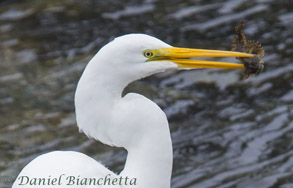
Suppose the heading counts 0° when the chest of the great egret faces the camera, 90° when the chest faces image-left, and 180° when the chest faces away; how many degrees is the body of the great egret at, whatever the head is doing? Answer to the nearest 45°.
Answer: approximately 270°
